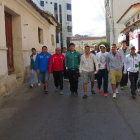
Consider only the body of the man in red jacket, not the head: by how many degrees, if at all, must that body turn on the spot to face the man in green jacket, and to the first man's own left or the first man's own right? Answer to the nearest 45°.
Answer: approximately 45° to the first man's own left

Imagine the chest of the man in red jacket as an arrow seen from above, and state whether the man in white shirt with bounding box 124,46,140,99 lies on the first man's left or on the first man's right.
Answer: on the first man's left

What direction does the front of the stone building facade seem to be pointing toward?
to the viewer's right

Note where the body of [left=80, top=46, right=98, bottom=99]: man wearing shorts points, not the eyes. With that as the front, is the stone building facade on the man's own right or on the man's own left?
on the man's own right

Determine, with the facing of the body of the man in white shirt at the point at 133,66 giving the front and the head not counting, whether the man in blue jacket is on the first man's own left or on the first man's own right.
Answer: on the first man's own right

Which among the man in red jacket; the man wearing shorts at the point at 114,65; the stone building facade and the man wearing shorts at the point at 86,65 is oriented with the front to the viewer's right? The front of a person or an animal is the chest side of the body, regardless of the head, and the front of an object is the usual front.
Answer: the stone building facade
